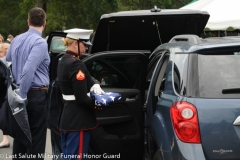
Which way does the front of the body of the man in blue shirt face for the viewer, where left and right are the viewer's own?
facing away from the viewer and to the right of the viewer

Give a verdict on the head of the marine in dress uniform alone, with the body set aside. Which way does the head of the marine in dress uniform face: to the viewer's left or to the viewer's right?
to the viewer's right
